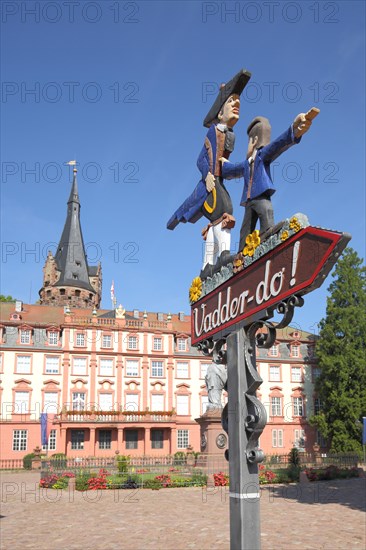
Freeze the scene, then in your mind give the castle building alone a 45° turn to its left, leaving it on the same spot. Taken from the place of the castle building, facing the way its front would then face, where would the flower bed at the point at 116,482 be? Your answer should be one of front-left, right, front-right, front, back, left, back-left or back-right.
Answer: front-right

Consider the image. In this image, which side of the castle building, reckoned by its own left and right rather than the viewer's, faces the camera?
front

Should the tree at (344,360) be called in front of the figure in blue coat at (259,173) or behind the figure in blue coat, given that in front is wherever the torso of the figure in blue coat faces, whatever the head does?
behind

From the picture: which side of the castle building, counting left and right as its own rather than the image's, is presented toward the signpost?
front

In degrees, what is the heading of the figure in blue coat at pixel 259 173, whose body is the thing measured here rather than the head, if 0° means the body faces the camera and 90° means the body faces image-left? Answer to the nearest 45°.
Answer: approximately 45°

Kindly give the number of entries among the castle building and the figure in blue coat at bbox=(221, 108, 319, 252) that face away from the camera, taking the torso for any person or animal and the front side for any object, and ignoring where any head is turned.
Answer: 0

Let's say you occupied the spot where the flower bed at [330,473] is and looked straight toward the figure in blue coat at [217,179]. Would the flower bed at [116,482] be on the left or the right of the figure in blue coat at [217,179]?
right

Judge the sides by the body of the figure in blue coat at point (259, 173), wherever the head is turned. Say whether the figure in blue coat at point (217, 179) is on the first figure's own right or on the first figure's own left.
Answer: on the first figure's own right

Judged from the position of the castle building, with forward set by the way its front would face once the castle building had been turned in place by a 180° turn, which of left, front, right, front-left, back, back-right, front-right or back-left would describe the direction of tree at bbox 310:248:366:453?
right
